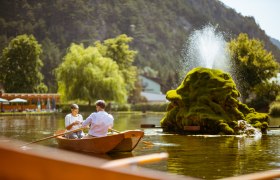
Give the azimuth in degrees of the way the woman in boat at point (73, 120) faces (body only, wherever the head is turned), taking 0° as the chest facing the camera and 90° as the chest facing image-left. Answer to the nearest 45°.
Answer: approximately 315°

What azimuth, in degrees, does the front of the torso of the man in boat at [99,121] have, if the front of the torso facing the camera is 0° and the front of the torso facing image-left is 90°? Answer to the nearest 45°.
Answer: approximately 135°

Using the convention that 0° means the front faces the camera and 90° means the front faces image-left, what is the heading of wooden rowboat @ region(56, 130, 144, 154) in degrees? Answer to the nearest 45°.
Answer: approximately 315°

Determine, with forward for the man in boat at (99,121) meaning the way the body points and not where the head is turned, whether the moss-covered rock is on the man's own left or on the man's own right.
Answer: on the man's own right
